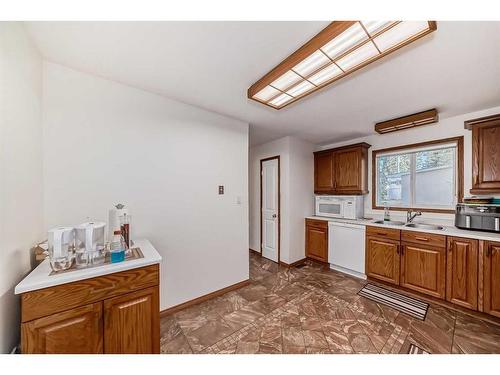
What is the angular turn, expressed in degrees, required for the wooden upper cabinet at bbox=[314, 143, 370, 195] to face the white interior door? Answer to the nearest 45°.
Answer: approximately 45° to its right

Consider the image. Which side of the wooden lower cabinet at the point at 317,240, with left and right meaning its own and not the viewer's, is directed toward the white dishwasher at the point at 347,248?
left

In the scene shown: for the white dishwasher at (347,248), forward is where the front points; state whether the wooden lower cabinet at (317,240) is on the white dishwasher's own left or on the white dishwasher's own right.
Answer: on the white dishwasher's own right

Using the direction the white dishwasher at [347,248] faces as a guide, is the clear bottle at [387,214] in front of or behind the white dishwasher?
behind

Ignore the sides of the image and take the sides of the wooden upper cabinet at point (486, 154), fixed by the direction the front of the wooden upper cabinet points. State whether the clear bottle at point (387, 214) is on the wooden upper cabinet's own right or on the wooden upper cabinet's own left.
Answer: on the wooden upper cabinet's own right

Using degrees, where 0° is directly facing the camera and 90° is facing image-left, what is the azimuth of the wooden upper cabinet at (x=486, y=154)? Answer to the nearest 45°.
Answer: approximately 45°
